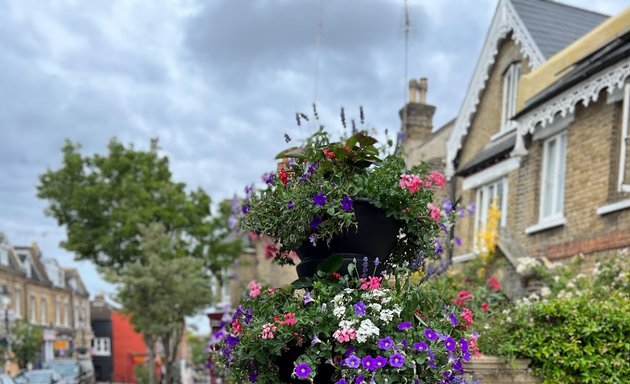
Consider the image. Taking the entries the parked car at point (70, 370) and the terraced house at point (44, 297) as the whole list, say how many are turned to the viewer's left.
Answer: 0

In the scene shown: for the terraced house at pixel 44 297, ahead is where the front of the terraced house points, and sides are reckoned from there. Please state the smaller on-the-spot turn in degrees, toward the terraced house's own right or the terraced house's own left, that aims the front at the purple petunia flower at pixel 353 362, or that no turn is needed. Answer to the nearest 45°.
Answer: approximately 45° to the terraced house's own right

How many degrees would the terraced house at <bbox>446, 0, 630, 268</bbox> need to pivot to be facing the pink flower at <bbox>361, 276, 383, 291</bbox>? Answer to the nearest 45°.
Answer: approximately 45° to its left

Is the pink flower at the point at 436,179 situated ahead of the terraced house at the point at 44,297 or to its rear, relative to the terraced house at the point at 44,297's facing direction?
ahead

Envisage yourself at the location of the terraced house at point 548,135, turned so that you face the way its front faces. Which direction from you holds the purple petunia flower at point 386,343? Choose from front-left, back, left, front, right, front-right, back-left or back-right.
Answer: front-left

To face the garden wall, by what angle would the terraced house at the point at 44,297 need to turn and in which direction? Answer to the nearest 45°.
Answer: approximately 45° to its right

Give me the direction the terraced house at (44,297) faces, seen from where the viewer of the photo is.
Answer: facing the viewer and to the right of the viewer

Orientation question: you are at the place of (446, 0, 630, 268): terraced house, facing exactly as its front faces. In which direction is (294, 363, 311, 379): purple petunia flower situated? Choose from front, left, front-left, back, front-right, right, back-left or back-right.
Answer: front-left

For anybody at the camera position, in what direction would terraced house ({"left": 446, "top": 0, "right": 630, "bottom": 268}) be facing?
facing the viewer and to the left of the viewer
